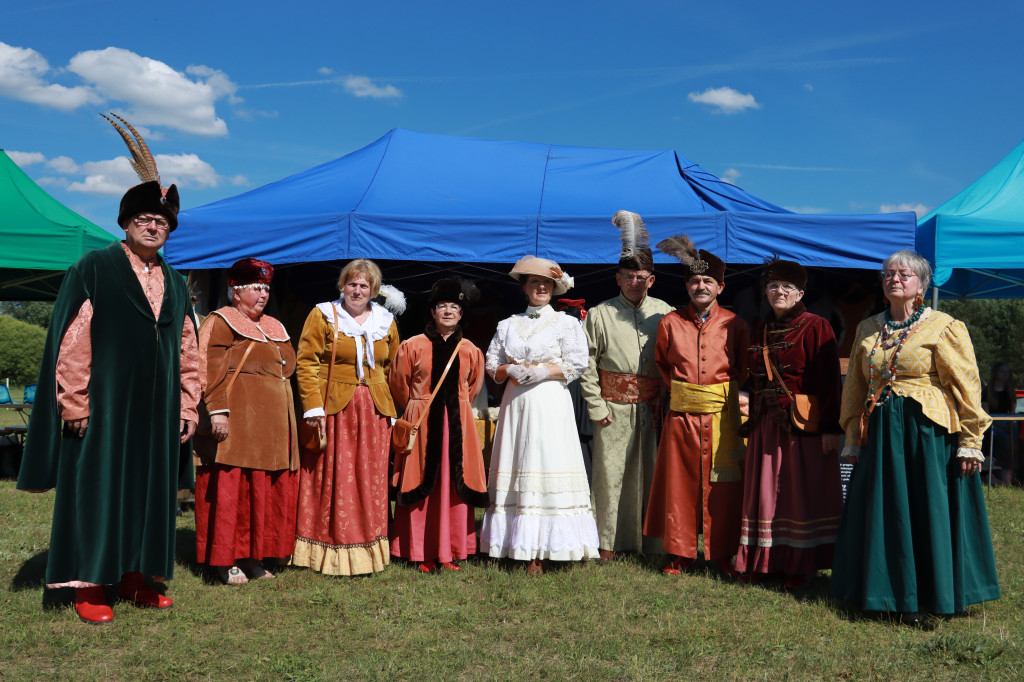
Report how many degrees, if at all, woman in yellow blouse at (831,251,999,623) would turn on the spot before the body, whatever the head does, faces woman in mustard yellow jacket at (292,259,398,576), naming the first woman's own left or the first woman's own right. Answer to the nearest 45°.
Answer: approximately 45° to the first woman's own right

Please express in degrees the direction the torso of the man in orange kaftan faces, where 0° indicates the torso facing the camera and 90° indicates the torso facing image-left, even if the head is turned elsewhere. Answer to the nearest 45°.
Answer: approximately 0°

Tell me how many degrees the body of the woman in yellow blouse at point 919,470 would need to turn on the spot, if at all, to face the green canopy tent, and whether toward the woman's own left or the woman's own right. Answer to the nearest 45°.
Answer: approximately 45° to the woman's own right

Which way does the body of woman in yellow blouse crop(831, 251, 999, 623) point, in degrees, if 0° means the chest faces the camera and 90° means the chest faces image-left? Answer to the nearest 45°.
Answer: approximately 45°

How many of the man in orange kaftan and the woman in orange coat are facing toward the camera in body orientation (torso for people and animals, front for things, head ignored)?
2

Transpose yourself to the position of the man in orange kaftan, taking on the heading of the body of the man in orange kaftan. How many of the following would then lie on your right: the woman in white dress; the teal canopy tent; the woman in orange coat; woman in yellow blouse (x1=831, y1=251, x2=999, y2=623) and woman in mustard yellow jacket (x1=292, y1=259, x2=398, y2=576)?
3

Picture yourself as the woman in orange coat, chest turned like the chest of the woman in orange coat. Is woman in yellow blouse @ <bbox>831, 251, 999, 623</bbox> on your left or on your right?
on your left

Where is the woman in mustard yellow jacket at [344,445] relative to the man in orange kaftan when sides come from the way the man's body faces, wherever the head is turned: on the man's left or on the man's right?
on the man's right
